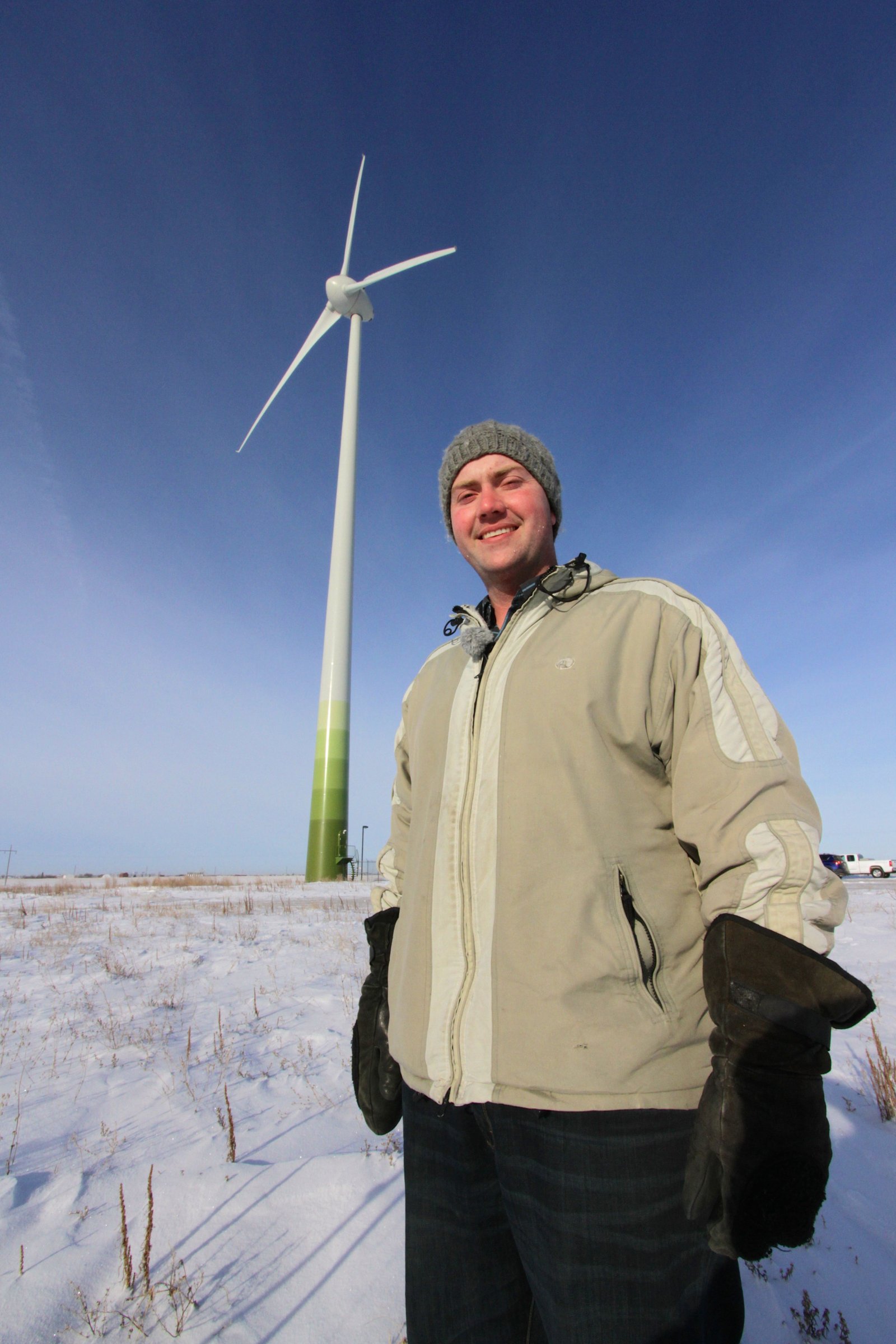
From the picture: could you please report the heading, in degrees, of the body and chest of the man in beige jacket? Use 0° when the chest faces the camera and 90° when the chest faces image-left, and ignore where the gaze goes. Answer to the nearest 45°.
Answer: approximately 45°

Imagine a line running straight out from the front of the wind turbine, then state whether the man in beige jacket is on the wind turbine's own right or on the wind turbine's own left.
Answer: on the wind turbine's own left

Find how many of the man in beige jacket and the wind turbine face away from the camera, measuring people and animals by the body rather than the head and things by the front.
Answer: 0

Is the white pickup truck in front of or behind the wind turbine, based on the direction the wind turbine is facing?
behind

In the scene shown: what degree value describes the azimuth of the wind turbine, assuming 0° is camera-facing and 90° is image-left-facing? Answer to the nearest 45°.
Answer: approximately 45°

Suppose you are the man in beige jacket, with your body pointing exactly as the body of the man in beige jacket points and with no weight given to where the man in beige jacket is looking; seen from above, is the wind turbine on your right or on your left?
on your right

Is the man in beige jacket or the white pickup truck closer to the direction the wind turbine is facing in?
the man in beige jacket
